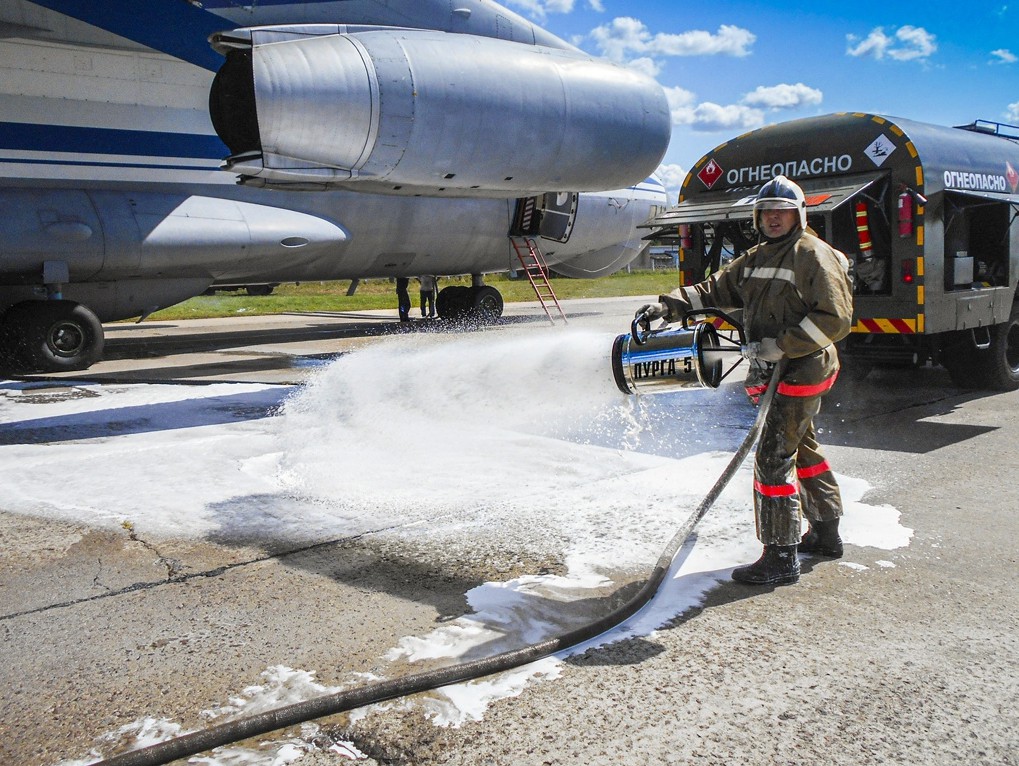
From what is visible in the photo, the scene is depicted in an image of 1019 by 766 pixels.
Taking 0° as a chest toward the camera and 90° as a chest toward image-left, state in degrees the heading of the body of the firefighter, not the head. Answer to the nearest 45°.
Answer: approximately 45°

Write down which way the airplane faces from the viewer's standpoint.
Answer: facing away from the viewer and to the right of the viewer

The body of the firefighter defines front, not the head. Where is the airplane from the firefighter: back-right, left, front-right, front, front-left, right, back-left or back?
right

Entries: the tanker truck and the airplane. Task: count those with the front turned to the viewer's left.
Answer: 0

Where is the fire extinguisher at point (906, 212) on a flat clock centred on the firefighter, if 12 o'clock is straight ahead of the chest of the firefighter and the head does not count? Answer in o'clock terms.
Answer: The fire extinguisher is roughly at 5 o'clock from the firefighter.

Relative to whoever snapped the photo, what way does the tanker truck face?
facing away from the viewer and to the right of the viewer

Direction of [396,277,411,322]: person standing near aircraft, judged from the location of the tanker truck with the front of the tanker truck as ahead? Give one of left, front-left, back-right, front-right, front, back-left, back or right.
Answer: left
